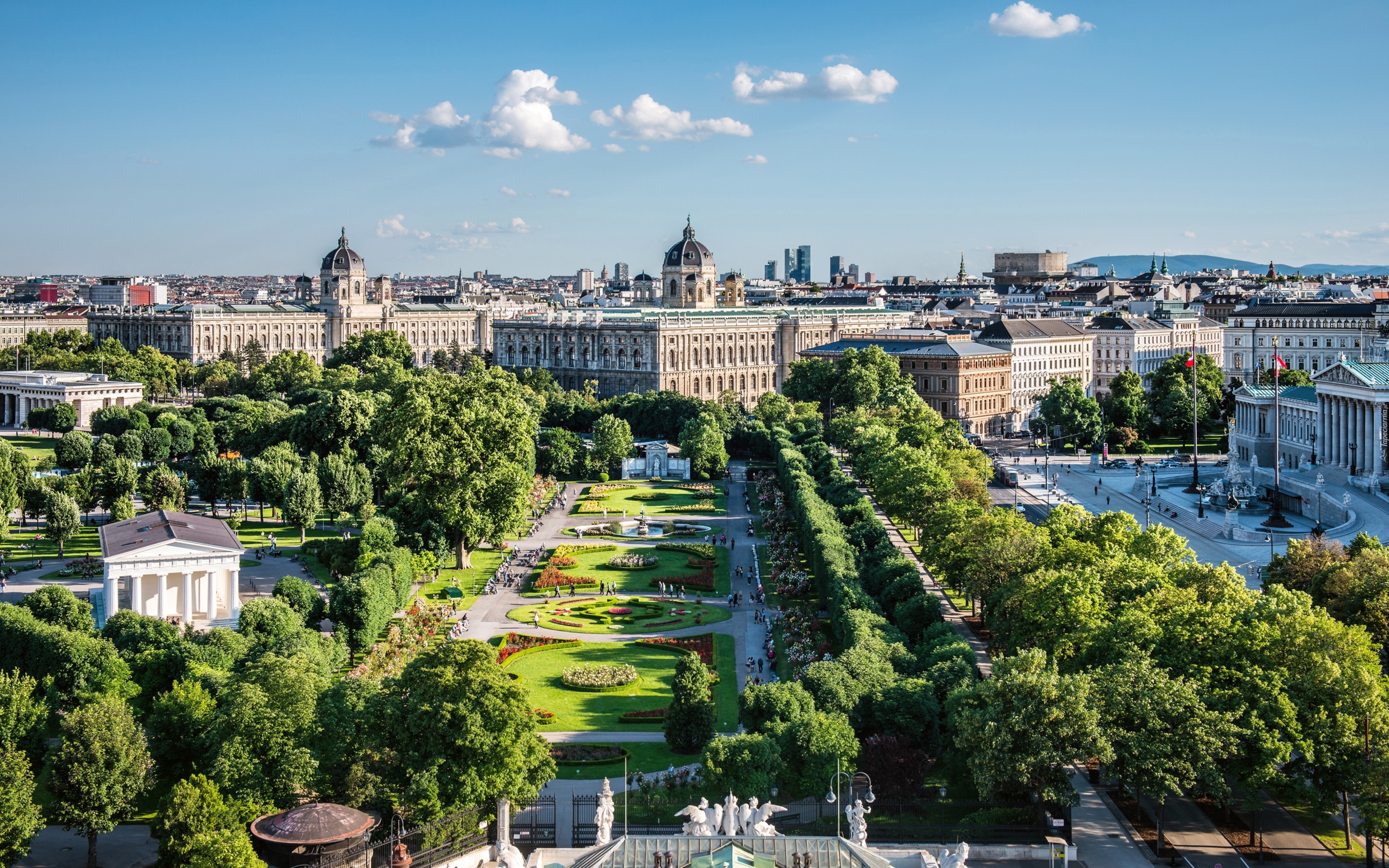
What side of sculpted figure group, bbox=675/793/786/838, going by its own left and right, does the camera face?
back

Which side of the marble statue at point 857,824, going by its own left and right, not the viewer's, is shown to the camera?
back

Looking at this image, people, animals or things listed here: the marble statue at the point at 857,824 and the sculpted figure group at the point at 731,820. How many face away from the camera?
2

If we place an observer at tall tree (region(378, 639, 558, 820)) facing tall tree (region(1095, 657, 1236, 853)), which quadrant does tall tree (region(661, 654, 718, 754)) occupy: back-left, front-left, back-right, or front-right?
front-left

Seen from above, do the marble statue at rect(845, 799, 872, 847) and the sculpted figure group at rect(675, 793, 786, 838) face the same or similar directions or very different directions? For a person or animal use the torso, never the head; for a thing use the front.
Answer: same or similar directions

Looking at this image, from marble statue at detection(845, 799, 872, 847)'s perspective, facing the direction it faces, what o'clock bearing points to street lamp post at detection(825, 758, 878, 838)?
The street lamp post is roughly at 12 o'clock from the marble statue.

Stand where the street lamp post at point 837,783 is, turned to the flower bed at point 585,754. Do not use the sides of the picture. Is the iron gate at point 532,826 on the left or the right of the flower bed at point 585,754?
left

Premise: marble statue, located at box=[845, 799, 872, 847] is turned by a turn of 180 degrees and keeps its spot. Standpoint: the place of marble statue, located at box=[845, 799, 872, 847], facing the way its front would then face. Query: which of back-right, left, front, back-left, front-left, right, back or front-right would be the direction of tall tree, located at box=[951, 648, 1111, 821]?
back-left

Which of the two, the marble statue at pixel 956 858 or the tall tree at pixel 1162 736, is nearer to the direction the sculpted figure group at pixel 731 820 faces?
the tall tree

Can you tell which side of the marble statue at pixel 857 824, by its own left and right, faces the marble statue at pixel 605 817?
left

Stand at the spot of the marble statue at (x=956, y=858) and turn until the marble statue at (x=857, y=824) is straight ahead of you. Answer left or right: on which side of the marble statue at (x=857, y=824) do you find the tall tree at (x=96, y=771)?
left
